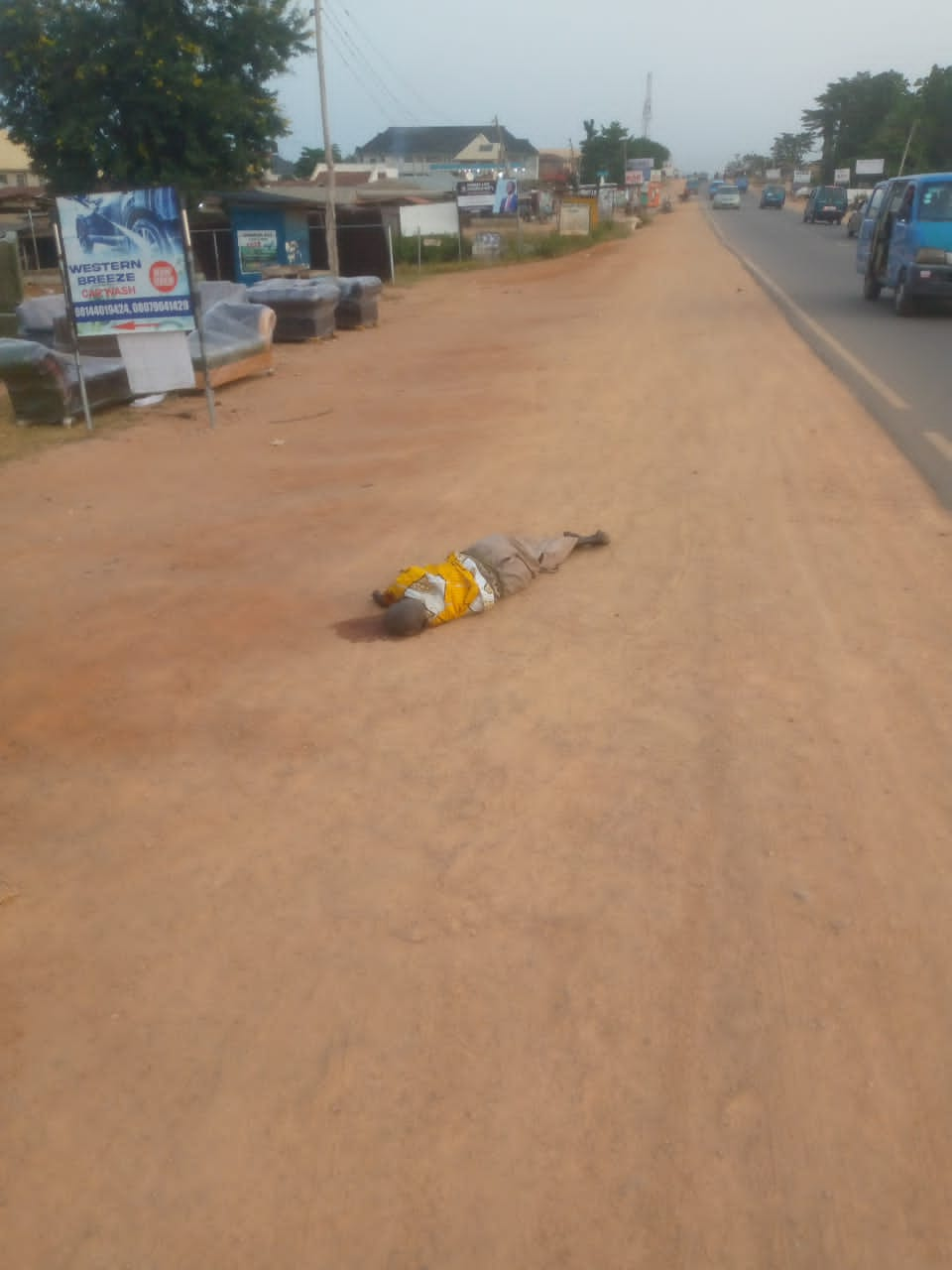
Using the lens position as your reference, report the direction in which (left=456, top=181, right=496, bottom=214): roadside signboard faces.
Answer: facing the viewer

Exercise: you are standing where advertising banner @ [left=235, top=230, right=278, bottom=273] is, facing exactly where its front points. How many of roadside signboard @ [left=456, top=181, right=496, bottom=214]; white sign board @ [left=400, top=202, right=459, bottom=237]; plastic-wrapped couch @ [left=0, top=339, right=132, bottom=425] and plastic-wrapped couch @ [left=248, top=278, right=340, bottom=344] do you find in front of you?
2

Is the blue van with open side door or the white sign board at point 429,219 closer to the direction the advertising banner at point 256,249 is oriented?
the blue van with open side door

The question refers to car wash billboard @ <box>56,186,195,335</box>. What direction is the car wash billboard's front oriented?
toward the camera

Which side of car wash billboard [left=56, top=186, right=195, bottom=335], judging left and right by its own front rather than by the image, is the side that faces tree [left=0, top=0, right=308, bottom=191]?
back

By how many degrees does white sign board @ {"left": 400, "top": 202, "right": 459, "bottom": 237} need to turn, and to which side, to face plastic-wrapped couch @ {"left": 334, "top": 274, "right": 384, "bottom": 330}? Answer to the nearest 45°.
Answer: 0° — it already faces it

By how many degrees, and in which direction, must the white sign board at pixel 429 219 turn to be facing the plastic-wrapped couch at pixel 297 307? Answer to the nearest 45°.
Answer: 0° — it already faces it

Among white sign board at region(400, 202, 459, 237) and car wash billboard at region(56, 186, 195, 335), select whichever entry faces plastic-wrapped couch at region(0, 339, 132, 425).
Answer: the white sign board

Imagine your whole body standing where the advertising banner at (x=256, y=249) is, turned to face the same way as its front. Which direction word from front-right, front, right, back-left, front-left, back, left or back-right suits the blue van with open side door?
front-left

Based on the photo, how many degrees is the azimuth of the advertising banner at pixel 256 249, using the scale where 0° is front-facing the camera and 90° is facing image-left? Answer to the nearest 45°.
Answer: approximately 0°

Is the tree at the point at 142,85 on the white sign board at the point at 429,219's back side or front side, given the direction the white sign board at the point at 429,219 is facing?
on the front side

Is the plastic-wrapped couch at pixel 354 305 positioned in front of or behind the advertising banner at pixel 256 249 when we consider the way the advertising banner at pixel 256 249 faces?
in front

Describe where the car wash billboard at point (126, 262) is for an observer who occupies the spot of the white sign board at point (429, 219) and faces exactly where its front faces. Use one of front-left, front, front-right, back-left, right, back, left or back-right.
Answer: front
